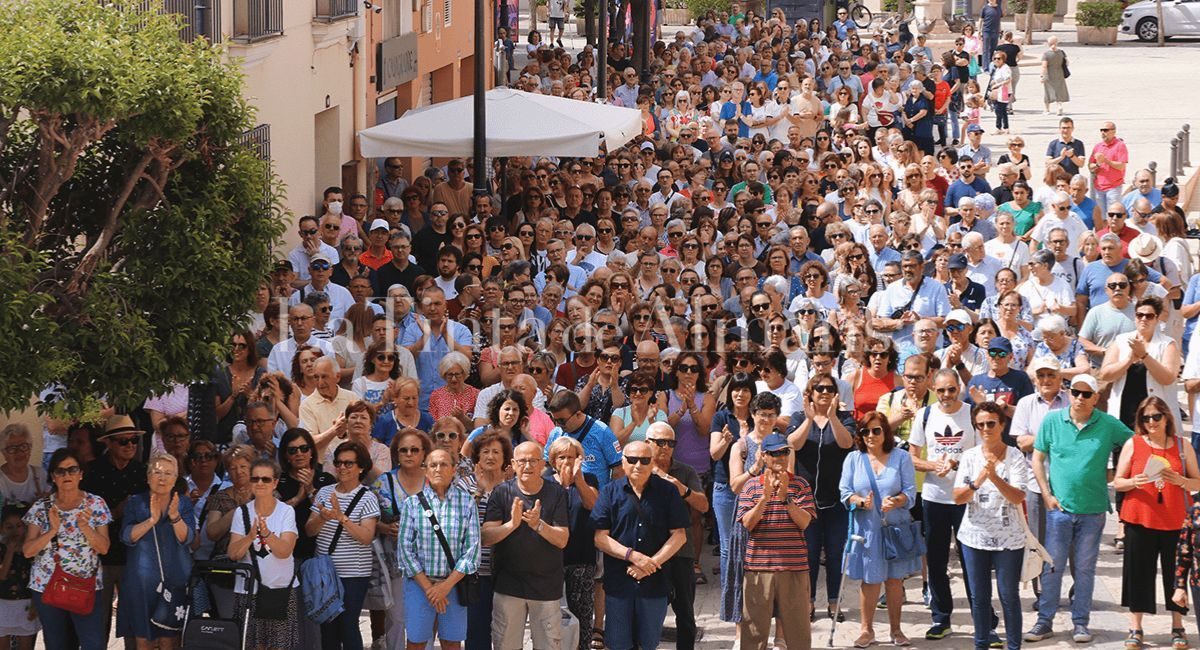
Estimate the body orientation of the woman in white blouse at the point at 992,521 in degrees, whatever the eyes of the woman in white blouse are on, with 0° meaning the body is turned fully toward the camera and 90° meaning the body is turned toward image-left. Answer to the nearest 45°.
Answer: approximately 0°

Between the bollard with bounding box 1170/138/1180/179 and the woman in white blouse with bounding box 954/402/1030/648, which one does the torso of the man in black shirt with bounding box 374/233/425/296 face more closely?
the woman in white blouse

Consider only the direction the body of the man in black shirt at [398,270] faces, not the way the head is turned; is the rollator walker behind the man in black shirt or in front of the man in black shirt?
in front

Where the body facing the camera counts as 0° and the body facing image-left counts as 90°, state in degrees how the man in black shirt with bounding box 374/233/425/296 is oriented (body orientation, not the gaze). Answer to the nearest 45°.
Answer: approximately 0°

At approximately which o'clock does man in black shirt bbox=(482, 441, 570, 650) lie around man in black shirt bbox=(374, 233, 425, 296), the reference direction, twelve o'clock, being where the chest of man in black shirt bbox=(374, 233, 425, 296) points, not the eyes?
man in black shirt bbox=(482, 441, 570, 650) is roughly at 12 o'clock from man in black shirt bbox=(374, 233, 425, 296).

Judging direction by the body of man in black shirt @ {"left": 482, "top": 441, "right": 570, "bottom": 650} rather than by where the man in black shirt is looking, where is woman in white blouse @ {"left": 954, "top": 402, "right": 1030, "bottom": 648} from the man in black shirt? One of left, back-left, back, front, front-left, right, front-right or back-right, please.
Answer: left

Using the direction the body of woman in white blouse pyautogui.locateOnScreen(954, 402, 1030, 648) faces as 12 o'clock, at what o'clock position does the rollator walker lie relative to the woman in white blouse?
The rollator walker is roughly at 2 o'clock from the woman in white blouse.

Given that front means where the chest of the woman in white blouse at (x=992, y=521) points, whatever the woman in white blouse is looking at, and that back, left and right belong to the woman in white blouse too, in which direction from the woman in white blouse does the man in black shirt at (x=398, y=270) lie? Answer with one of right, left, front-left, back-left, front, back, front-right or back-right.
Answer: back-right

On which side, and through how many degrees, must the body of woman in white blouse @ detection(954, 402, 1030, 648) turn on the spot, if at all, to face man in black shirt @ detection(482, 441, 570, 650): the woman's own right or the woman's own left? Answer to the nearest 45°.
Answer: approximately 45° to the woman's own right

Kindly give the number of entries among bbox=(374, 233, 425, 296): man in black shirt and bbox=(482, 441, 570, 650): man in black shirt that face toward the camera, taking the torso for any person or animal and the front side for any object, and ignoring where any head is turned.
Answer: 2

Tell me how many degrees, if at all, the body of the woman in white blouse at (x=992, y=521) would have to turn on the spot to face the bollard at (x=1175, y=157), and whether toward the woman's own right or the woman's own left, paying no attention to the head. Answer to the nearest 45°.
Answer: approximately 180°

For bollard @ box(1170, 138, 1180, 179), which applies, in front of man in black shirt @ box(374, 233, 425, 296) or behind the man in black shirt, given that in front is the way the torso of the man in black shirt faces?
behind

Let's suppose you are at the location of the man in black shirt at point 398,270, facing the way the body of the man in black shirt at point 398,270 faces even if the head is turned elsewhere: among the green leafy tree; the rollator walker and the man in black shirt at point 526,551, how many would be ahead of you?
3

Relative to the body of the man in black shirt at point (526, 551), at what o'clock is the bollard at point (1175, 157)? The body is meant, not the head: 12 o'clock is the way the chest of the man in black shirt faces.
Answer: The bollard is roughly at 7 o'clock from the man in black shirt.
